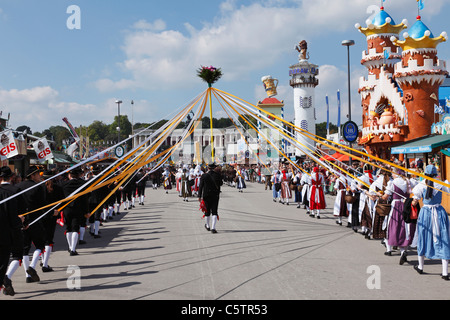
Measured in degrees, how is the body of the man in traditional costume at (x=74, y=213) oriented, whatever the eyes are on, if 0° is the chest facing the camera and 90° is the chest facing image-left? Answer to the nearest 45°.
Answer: approximately 180°

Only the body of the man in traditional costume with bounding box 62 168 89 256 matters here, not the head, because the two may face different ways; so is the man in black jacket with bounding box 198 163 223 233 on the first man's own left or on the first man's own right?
on the first man's own right

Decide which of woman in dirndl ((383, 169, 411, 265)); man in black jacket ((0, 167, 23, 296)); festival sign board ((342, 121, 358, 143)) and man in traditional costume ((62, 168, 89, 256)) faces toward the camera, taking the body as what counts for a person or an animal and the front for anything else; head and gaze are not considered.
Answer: the festival sign board

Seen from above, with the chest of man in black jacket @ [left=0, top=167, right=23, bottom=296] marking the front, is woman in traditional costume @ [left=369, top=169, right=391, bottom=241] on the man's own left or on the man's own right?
on the man's own right

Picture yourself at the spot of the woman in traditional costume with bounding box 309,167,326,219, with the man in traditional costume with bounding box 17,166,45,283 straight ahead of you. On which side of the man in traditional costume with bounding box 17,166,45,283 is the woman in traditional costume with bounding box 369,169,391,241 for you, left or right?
left

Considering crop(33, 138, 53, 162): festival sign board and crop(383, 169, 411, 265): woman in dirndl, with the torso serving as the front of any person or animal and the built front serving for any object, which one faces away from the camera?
the woman in dirndl

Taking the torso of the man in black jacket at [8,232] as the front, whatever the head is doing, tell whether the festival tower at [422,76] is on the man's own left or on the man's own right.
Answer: on the man's own right
